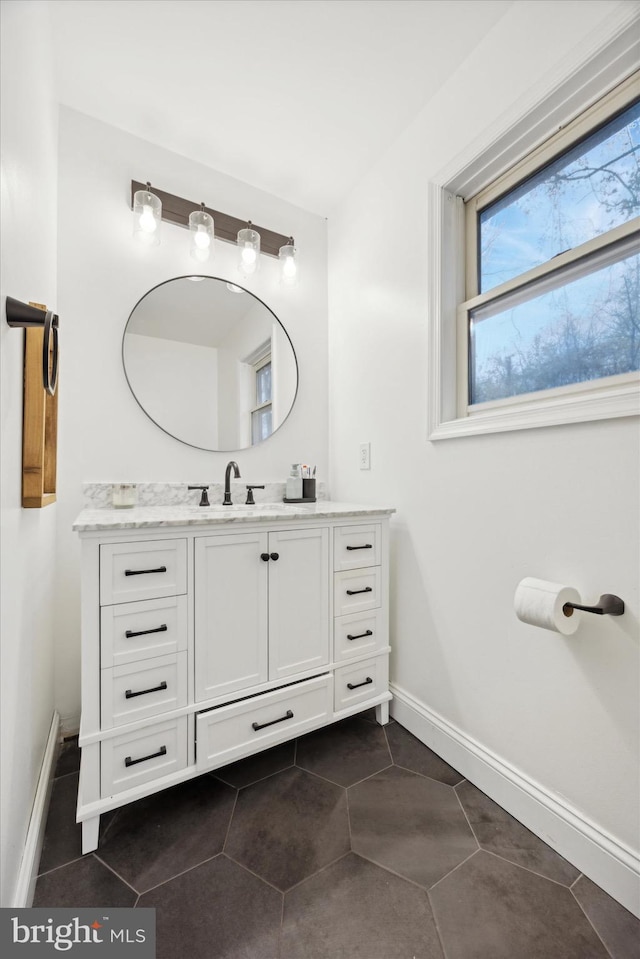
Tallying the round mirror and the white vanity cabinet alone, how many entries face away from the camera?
0

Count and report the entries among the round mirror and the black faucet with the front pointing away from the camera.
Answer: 0

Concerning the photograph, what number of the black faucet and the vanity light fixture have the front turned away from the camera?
0

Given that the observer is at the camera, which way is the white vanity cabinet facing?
facing the viewer and to the right of the viewer

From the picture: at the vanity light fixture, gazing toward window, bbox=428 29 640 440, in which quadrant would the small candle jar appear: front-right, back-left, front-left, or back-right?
back-right

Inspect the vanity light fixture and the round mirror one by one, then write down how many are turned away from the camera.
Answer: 0
